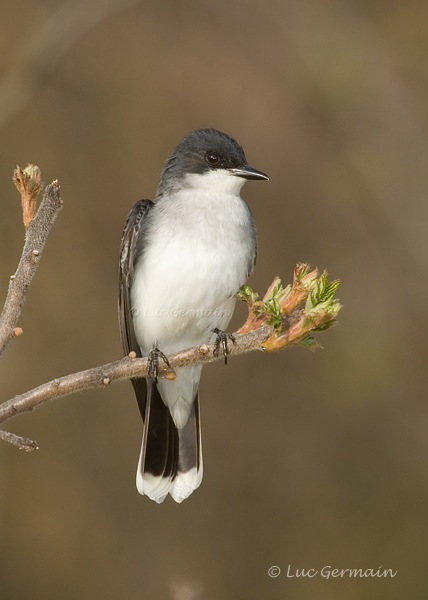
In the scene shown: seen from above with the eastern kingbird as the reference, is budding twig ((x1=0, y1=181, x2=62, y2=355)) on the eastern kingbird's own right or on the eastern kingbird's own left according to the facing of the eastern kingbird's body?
on the eastern kingbird's own right

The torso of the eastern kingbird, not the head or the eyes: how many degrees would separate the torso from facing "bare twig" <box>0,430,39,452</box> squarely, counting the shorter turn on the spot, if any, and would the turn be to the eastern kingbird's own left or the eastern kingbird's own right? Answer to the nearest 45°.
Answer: approximately 45° to the eastern kingbird's own right

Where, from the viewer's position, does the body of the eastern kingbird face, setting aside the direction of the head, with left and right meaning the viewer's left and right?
facing the viewer and to the right of the viewer
